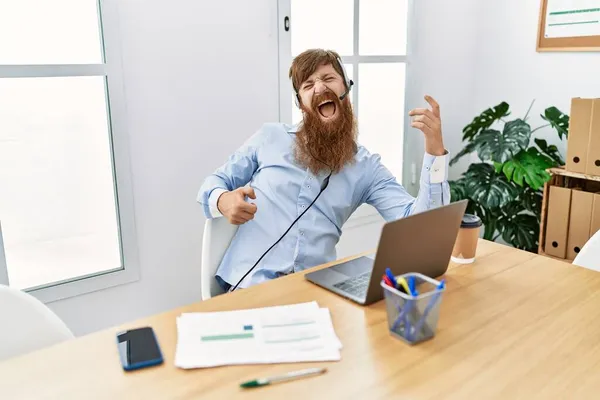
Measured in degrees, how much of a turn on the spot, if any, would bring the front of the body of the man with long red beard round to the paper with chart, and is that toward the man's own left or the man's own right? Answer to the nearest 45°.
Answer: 0° — they already face it

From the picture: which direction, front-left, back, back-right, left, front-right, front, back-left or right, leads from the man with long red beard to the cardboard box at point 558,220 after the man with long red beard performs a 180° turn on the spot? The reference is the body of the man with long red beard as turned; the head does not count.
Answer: front-right

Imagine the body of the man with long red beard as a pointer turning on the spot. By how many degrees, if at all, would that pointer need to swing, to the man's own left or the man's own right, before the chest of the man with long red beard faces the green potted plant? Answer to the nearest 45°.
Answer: approximately 135° to the man's own left

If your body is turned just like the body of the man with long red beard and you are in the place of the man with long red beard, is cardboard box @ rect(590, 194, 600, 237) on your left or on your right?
on your left

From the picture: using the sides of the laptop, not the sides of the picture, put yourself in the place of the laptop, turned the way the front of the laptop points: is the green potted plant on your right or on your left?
on your right

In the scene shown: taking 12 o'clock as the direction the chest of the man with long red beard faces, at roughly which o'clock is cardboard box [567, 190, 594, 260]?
The cardboard box is roughly at 8 o'clock from the man with long red beard.

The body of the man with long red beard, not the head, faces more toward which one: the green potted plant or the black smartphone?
the black smartphone

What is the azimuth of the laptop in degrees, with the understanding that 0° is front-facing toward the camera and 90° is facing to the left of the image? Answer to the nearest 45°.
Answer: approximately 135°

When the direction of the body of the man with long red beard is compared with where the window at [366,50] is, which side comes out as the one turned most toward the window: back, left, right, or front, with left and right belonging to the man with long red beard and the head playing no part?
back

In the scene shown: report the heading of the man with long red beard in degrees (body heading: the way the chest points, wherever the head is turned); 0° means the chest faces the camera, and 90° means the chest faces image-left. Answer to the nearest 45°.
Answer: approximately 0°

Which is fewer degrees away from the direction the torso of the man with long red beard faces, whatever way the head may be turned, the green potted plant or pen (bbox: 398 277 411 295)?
the pen

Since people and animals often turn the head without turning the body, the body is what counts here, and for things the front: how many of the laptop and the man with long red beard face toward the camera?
1

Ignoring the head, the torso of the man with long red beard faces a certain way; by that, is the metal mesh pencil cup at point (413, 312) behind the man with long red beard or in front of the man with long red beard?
in front

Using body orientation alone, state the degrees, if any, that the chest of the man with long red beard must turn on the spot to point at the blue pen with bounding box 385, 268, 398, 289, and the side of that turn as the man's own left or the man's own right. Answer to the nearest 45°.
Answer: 0° — they already face it
